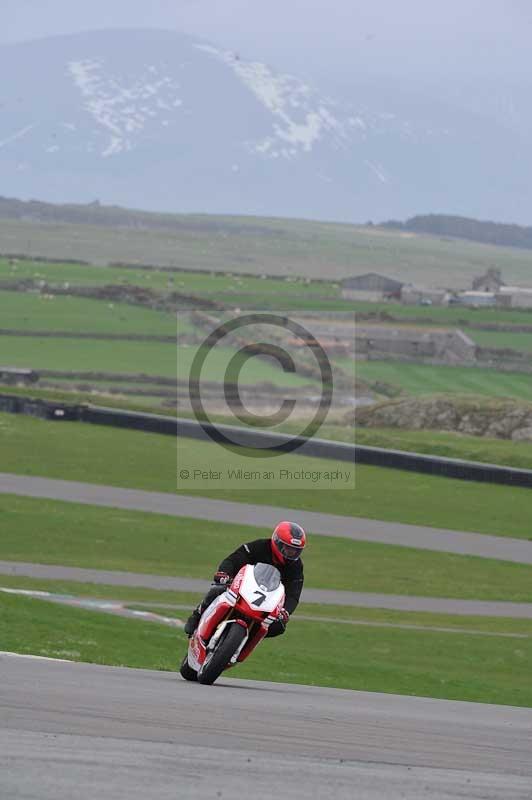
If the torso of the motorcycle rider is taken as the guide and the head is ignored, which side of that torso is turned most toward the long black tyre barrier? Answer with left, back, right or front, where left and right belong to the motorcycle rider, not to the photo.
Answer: back

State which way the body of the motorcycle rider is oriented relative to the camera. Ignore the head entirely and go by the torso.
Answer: toward the camera
